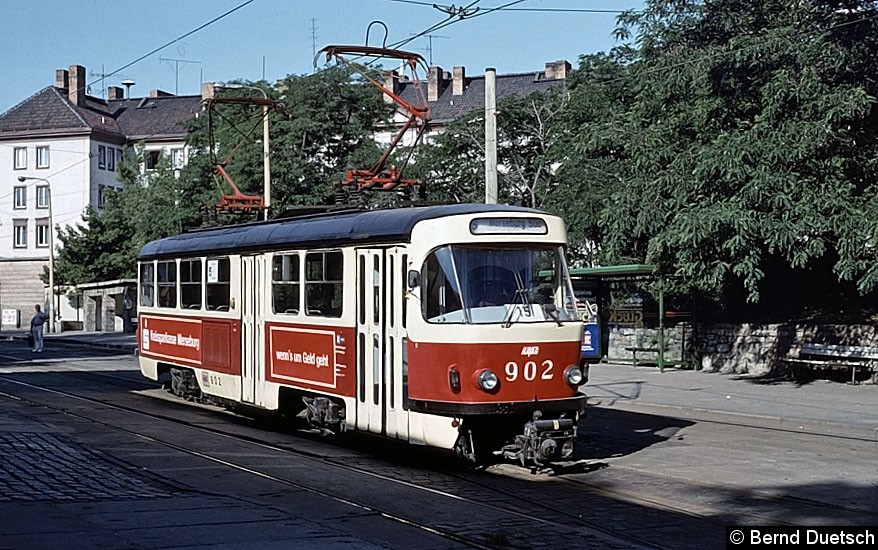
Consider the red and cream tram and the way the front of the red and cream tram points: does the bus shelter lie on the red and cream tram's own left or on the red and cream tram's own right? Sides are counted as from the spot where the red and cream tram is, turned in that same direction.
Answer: on the red and cream tram's own left

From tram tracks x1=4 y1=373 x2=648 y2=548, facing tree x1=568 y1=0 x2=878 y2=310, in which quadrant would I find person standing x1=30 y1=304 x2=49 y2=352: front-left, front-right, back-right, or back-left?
front-left

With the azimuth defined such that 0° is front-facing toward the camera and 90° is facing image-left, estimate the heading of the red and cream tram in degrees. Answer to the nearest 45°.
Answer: approximately 315°

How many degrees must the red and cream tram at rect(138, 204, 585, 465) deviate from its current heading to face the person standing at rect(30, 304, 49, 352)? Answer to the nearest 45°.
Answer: approximately 180°

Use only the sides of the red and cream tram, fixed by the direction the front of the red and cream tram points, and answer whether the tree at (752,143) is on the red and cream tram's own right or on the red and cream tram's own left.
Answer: on the red and cream tram's own left

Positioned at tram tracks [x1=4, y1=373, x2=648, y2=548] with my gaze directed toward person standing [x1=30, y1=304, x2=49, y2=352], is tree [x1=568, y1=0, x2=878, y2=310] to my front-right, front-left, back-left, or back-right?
front-right
